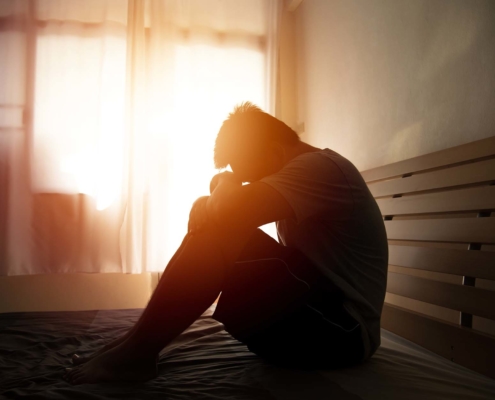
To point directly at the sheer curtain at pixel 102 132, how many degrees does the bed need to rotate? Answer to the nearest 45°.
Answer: approximately 45° to its right

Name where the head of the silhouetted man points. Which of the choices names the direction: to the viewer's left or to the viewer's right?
to the viewer's left

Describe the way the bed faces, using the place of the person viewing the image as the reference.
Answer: facing to the left of the viewer

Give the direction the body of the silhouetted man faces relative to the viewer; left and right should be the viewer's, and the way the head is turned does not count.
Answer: facing to the left of the viewer

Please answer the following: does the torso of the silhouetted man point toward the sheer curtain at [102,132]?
no
